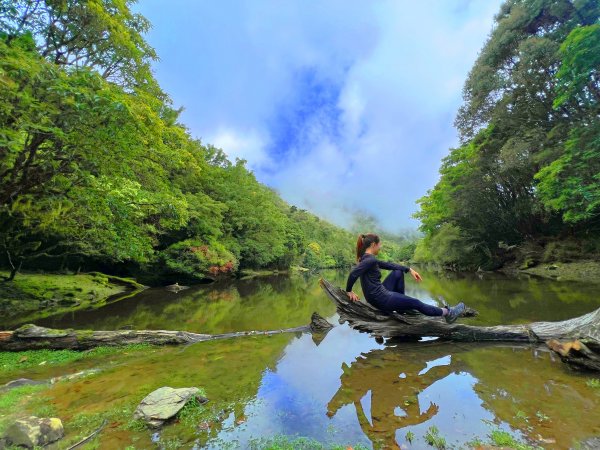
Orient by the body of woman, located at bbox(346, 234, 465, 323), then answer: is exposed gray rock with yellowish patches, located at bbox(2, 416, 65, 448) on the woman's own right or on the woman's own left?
on the woman's own right

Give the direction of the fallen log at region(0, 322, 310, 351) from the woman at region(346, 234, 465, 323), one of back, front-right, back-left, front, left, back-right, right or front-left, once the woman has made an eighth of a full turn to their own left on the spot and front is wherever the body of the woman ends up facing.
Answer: back-left

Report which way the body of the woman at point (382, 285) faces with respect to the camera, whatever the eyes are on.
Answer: to the viewer's right

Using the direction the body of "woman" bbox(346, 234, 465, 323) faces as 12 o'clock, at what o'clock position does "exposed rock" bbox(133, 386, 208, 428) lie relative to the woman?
The exposed rock is roughly at 4 o'clock from the woman.

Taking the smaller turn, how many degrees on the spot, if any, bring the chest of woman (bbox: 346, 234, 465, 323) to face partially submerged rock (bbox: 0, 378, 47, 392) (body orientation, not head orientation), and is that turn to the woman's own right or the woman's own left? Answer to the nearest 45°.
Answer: approximately 135° to the woman's own right

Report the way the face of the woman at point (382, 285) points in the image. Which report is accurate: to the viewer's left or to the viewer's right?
to the viewer's right
